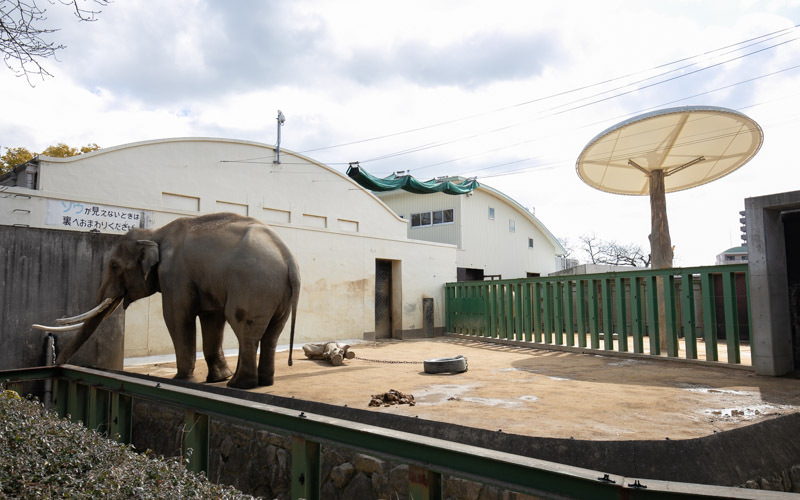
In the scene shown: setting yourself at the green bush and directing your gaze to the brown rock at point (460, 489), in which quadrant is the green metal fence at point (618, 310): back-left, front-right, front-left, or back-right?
front-left

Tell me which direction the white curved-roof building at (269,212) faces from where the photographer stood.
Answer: facing the viewer and to the right of the viewer

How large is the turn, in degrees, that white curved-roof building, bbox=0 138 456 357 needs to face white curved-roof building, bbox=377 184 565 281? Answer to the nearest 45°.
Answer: approximately 90° to its left

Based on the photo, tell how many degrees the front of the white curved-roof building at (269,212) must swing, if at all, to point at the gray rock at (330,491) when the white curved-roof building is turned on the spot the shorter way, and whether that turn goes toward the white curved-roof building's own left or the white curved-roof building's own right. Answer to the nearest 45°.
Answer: approximately 45° to the white curved-roof building's own right

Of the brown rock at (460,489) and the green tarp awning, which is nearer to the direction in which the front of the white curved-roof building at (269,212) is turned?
the brown rock

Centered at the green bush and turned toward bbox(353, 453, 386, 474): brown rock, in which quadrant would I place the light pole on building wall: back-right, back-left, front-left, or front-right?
front-left

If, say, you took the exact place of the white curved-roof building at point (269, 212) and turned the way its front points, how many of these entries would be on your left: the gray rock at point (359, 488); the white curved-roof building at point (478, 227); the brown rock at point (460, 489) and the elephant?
1

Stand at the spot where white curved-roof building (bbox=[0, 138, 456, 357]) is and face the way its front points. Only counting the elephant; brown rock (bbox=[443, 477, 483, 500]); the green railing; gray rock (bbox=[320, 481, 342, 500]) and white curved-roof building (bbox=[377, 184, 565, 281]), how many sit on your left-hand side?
1

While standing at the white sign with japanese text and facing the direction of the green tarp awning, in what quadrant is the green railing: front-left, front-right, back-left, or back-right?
back-right

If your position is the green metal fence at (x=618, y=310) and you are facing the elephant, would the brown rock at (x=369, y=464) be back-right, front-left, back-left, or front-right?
front-left
